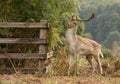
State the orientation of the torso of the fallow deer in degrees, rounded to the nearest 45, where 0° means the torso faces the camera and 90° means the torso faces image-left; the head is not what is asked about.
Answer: approximately 45°
